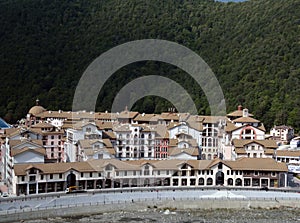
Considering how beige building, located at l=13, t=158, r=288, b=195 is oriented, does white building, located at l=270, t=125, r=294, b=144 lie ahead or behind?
behind

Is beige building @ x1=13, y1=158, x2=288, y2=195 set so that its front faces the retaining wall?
yes

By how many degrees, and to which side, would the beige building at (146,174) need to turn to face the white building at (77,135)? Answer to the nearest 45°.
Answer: approximately 135° to its right

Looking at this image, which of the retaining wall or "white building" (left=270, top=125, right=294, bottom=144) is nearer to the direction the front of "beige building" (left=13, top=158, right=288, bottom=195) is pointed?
the retaining wall

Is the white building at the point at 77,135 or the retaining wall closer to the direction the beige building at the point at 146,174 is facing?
the retaining wall

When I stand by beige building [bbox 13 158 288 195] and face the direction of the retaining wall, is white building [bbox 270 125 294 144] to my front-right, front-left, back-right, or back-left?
back-left

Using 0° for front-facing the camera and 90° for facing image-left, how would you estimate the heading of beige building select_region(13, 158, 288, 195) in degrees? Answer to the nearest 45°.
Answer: approximately 0°
